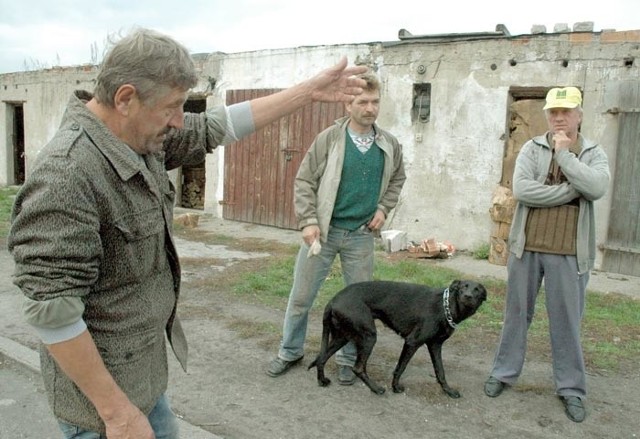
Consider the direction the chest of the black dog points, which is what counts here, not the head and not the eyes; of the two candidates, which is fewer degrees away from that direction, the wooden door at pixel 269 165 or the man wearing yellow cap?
the man wearing yellow cap

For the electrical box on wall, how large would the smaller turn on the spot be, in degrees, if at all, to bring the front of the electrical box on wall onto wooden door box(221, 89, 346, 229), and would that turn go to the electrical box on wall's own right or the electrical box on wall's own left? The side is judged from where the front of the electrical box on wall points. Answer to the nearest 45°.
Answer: approximately 135° to the electrical box on wall's own right

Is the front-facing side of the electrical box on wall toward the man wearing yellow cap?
yes

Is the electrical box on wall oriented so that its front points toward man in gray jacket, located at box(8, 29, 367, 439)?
yes

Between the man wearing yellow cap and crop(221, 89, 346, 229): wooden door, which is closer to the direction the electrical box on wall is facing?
the man wearing yellow cap

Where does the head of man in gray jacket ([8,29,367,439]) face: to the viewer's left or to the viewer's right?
to the viewer's right

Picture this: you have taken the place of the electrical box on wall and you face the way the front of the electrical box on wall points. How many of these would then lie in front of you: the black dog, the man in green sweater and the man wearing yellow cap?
3

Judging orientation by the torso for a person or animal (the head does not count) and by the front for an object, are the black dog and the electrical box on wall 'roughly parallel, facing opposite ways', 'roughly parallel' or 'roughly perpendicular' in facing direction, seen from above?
roughly perpendicular

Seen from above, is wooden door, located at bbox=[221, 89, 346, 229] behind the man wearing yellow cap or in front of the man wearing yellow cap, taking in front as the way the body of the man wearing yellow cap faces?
behind

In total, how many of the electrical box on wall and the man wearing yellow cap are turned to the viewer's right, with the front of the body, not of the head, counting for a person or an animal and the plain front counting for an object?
0

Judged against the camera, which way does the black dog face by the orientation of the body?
to the viewer's right

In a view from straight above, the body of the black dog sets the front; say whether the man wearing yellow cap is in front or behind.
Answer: in front
